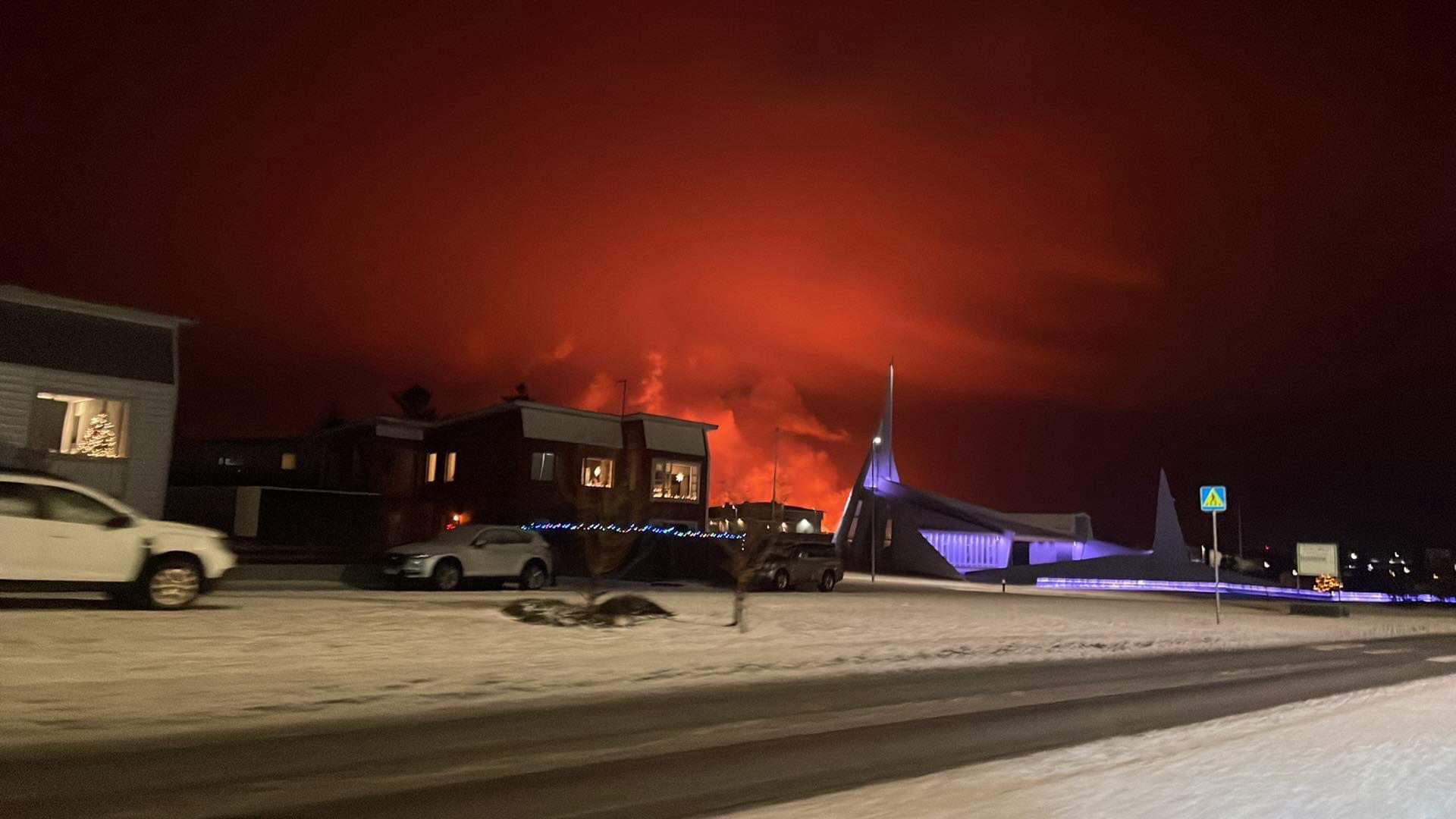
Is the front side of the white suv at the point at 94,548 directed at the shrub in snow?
yes

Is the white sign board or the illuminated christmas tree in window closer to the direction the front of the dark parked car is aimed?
the illuminated christmas tree in window

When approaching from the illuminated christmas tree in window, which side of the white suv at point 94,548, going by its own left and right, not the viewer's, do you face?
left

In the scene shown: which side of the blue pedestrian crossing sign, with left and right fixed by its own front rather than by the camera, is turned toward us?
front

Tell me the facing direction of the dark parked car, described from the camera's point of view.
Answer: facing the viewer and to the left of the viewer

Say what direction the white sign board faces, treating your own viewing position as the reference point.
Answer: facing the viewer

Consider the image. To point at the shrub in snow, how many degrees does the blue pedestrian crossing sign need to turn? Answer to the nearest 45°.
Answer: approximately 45° to its right

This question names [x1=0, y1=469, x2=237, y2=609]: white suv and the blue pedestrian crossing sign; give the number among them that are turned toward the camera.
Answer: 1

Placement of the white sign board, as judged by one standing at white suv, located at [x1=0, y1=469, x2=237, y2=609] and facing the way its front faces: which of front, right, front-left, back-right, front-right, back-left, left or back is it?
front

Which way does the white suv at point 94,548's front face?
to the viewer's right
